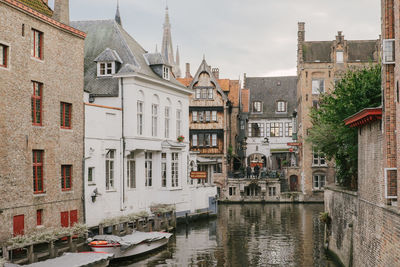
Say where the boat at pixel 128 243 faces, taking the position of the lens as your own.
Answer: facing away from the viewer and to the right of the viewer

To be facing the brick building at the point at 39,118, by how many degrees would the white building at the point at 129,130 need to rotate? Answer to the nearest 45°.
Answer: approximately 45° to its right

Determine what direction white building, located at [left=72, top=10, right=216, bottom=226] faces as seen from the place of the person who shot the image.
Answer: facing the viewer and to the right of the viewer

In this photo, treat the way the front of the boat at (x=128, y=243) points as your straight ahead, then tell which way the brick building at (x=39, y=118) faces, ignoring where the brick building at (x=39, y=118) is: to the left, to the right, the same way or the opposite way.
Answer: to the right

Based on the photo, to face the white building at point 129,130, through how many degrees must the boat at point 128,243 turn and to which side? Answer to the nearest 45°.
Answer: approximately 45° to its left

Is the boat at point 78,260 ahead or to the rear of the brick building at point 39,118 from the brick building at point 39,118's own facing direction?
ahead

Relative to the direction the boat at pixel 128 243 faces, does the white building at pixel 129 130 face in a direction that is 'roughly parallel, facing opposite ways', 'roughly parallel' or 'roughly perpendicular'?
roughly perpendicular

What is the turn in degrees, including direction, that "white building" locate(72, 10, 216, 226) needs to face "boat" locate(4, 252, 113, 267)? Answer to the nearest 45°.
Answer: approximately 45° to its right

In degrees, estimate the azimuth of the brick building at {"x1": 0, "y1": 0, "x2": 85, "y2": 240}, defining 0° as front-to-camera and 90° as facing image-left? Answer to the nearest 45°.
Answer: approximately 315°

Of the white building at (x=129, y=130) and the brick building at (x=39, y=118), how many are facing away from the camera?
0
